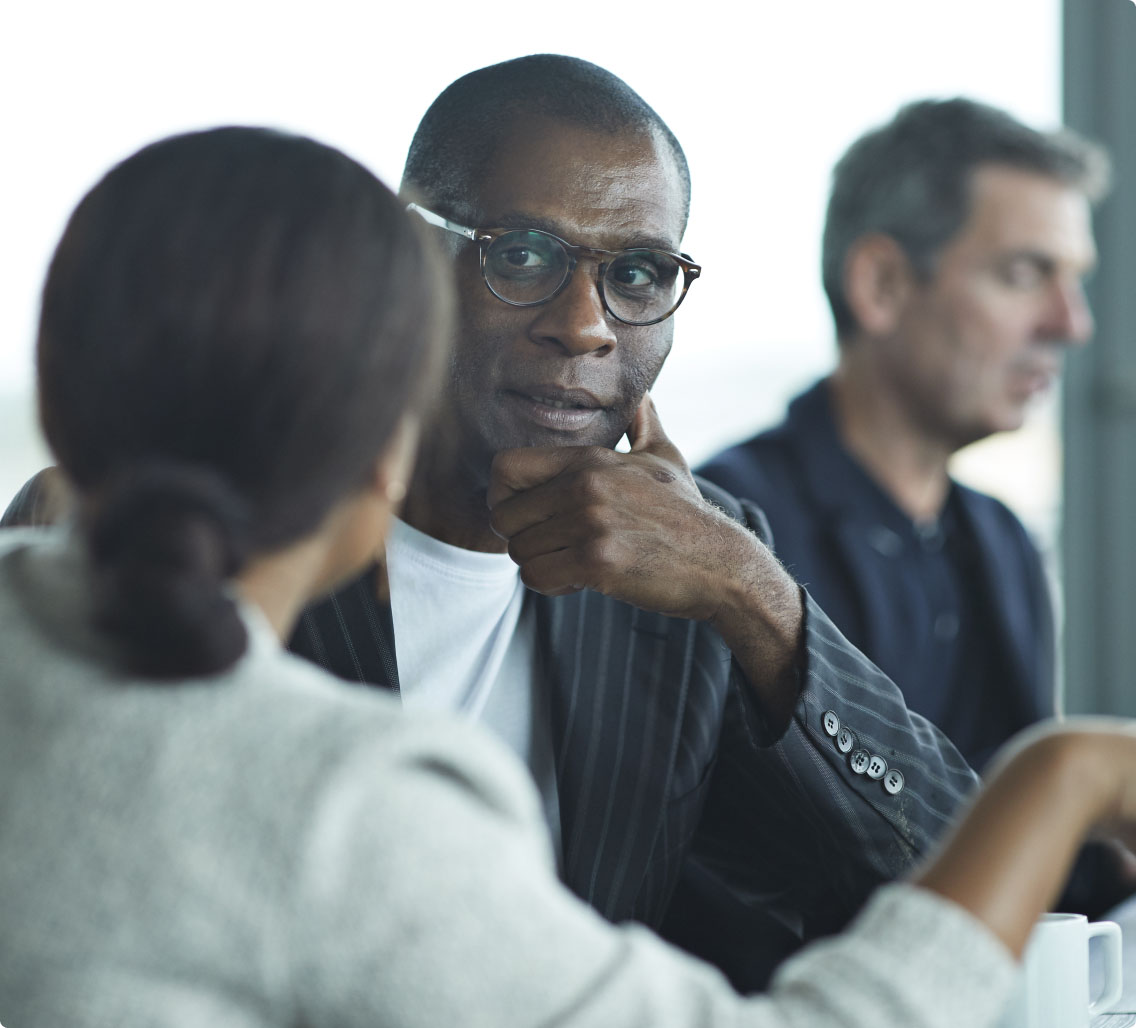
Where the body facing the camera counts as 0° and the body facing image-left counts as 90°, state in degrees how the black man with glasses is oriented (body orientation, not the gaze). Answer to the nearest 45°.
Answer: approximately 0°
